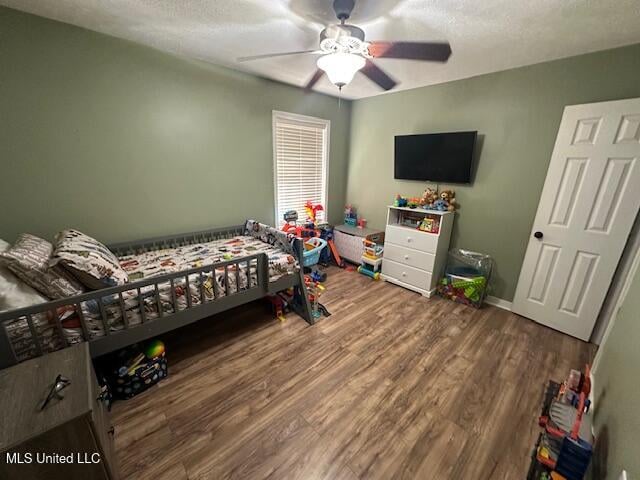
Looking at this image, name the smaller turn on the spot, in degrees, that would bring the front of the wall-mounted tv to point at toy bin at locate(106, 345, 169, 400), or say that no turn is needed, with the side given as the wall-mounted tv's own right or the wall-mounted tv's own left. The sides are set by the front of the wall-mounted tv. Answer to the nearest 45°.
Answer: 0° — it already faces it

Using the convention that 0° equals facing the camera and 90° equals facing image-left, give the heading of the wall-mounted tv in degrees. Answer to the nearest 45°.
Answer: approximately 45°

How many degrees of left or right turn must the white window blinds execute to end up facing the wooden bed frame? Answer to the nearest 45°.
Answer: approximately 90° to its right

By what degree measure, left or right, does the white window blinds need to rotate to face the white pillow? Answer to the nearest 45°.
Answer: approximately 90° to its right

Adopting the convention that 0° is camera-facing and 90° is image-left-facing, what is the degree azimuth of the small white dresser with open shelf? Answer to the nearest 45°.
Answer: approximately 45°
